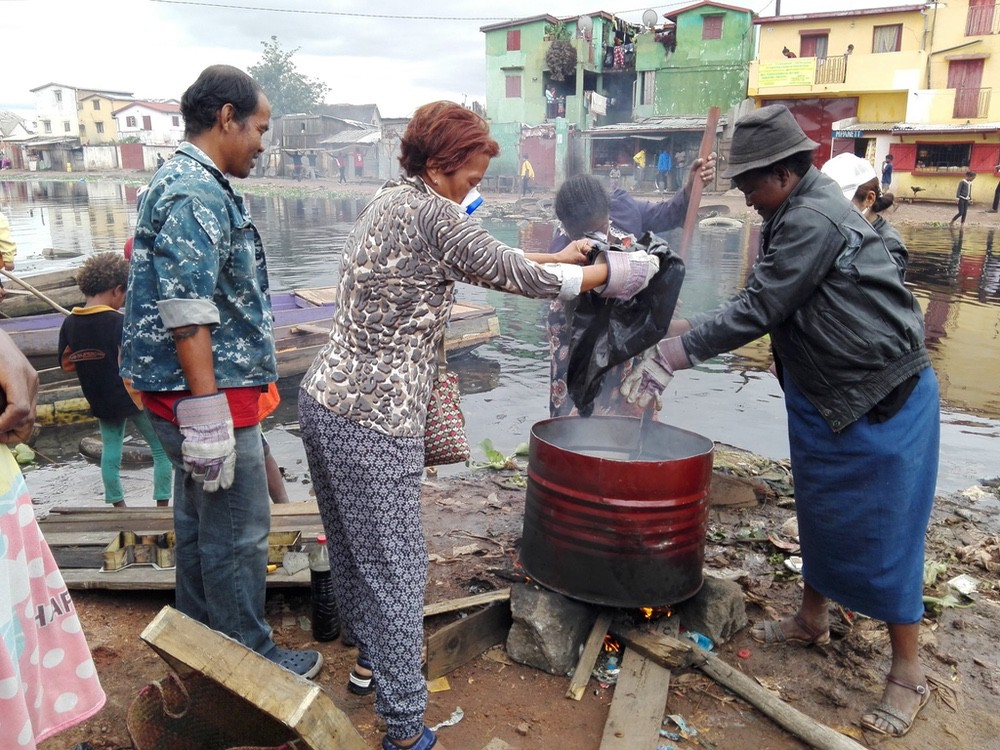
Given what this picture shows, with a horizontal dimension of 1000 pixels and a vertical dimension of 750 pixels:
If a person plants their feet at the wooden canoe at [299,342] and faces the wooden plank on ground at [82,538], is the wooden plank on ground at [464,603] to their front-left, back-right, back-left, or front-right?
front-left

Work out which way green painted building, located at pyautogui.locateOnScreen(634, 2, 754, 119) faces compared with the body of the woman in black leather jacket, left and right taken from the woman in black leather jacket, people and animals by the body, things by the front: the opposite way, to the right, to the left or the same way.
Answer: to the left

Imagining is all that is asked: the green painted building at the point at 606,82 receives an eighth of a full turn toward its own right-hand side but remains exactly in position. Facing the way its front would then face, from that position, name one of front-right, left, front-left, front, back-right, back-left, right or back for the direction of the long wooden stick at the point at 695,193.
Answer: front-left

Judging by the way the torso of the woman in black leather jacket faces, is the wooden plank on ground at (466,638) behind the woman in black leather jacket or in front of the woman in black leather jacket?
in front

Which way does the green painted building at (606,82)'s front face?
toward the camera

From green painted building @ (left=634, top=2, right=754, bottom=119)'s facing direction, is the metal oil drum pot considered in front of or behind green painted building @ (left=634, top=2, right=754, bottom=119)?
in front

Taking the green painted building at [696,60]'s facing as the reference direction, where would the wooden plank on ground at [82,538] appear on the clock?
The wooden plank on ground is roughly at 12 o'clock from the green painted building.

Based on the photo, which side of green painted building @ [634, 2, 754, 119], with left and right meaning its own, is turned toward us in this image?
front

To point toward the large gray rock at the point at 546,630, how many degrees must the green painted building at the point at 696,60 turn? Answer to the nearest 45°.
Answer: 0° — it already faces it

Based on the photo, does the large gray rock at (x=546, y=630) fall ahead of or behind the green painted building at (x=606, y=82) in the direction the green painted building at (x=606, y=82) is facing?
ahead

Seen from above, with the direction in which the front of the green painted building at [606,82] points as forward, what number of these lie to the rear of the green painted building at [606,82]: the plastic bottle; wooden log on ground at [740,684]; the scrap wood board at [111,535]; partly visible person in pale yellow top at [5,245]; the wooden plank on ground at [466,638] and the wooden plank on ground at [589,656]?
0

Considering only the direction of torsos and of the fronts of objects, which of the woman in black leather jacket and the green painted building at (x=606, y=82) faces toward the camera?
the green painted building

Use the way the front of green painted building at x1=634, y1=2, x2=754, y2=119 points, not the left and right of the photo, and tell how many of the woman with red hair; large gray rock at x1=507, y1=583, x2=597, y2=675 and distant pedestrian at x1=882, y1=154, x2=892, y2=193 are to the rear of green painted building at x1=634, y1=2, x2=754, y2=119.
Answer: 0

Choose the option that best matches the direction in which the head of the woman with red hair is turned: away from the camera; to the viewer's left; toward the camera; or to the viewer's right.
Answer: to the viewer's right

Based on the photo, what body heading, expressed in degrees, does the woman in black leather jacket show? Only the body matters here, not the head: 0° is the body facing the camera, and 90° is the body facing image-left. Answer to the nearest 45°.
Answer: approximately 90°

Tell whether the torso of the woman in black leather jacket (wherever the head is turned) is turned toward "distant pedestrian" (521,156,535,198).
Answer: no

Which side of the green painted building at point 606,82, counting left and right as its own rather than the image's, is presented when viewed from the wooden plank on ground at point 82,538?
front
